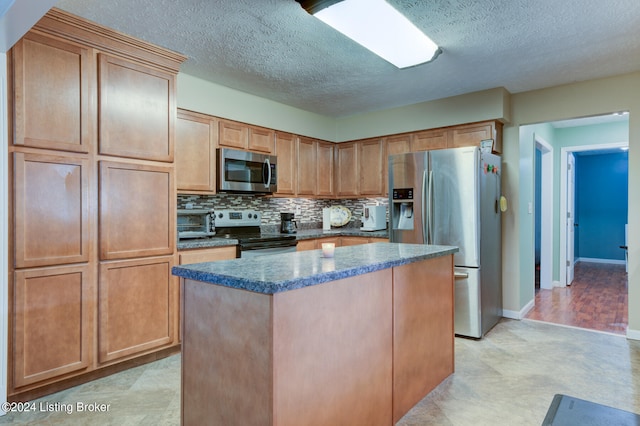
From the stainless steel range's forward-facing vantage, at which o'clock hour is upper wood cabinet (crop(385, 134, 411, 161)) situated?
The upper wood cabinet is roughly at 10 o'clock from the stainless steel range.

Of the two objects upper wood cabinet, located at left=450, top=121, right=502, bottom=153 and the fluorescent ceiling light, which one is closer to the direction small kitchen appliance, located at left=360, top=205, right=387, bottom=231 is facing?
the fluorescent ceiling light

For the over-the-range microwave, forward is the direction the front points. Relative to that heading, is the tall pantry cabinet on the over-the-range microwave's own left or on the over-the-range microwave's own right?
on the over-the-range microwave's own right
